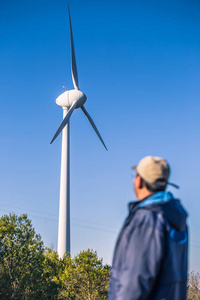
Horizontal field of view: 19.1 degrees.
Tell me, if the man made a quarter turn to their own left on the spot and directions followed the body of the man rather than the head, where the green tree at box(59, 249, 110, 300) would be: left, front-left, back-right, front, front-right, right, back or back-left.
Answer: back-right

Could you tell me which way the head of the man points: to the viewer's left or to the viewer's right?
to the viewer's left

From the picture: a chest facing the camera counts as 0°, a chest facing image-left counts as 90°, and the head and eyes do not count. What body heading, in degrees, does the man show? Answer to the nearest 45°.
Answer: approximately 135°

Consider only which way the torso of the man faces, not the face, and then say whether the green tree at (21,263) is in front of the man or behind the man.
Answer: in front
